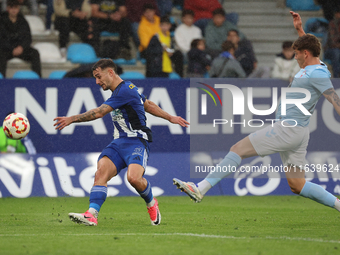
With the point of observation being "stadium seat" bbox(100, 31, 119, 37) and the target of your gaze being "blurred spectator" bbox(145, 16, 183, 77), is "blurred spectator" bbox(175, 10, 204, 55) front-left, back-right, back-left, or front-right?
front-left

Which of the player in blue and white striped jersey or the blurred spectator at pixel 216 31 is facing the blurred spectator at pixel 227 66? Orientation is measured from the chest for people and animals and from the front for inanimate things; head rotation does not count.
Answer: the blurred spectator at pixel 216 31

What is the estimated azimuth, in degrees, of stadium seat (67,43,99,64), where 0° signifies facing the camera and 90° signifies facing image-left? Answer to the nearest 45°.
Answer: approximately 0°

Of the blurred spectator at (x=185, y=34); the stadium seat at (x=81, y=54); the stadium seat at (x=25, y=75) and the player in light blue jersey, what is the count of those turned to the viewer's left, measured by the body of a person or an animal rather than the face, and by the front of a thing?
1

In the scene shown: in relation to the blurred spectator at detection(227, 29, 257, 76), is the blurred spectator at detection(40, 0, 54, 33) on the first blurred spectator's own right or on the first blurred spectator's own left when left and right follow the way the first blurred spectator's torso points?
on the first blurred spectator's own right

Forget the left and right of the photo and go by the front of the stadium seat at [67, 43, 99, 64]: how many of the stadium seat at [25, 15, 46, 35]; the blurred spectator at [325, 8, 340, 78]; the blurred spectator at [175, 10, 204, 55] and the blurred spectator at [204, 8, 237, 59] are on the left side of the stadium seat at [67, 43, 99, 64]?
3

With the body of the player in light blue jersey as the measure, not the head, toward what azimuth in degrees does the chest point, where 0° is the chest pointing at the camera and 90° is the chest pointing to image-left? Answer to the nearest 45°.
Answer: approximately 90°

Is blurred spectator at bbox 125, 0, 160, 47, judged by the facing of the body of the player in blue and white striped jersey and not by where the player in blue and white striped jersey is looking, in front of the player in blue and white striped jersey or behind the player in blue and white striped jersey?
behind

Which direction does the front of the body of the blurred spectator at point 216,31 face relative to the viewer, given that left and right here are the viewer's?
facing the viewer

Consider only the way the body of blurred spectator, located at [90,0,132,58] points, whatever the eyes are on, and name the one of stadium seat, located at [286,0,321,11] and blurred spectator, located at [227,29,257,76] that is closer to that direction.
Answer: the blurred spectator

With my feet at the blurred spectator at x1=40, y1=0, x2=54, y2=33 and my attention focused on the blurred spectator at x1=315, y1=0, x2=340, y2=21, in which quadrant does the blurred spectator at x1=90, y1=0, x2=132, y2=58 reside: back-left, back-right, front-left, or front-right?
front-right

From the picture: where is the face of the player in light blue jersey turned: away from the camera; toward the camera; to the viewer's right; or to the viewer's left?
to the viewer's left

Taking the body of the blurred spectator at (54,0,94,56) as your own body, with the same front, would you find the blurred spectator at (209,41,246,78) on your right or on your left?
on your left

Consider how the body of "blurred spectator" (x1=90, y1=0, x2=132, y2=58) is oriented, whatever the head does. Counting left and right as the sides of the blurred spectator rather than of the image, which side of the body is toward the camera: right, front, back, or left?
front

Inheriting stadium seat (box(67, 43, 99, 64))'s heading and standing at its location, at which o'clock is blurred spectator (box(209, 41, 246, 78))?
The blurred spectator is roughly at 10 o'clock from the stadium seat.

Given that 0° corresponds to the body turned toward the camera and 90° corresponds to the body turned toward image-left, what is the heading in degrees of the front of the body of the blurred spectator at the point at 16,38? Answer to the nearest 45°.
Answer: approximately 0°
